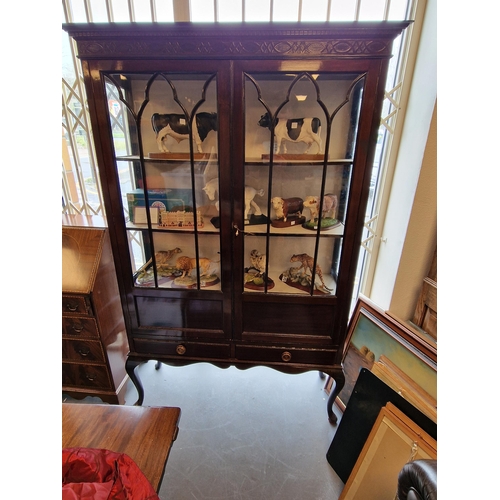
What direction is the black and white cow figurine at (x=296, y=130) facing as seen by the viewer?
to the viewer's left

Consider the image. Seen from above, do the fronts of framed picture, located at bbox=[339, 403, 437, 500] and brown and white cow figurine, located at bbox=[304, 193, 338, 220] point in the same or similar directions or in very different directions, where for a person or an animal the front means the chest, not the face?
very different directions

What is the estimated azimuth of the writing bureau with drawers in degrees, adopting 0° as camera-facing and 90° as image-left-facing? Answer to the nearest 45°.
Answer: approximately 0°

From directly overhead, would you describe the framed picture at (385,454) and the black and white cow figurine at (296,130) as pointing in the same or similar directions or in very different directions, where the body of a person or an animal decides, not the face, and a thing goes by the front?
very different directions

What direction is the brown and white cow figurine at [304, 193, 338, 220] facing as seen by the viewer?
to the viewer's left
